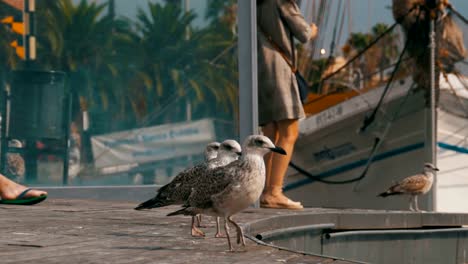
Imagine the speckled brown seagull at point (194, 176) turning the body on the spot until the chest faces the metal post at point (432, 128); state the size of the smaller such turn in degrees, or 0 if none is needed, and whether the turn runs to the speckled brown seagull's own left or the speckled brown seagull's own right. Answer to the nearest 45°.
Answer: approximately 90° to the speckled brown seagull's own left

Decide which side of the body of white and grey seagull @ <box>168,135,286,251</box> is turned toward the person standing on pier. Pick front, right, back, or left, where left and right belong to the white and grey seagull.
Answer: left

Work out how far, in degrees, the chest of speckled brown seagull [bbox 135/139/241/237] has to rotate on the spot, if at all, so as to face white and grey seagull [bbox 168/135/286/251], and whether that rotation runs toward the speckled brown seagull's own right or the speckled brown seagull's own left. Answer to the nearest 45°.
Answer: approximately 90° to the speckled brown seagull's own right

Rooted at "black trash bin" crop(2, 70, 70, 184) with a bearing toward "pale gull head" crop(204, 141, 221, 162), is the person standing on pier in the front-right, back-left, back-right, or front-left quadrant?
front-left

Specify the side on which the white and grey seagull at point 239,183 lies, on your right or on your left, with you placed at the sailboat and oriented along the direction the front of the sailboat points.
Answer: on your right

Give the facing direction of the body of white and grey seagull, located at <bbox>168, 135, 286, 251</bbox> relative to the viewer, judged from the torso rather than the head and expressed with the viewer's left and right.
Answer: facing to the right of the viewer

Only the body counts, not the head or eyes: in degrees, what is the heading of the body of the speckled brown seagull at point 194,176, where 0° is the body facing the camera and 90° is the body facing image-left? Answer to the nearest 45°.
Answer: approximately 270°

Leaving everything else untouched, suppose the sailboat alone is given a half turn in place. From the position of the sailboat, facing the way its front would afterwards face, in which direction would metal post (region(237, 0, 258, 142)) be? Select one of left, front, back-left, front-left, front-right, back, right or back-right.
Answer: back-left

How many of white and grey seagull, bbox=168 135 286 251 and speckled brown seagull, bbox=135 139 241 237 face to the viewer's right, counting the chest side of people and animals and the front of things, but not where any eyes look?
2

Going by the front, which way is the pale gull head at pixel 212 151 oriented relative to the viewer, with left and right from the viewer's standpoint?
facing to the right of the viewer

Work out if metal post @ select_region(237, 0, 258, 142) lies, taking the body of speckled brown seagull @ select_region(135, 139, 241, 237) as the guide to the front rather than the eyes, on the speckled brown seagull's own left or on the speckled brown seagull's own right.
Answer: on the speckled brown seagull's own left
